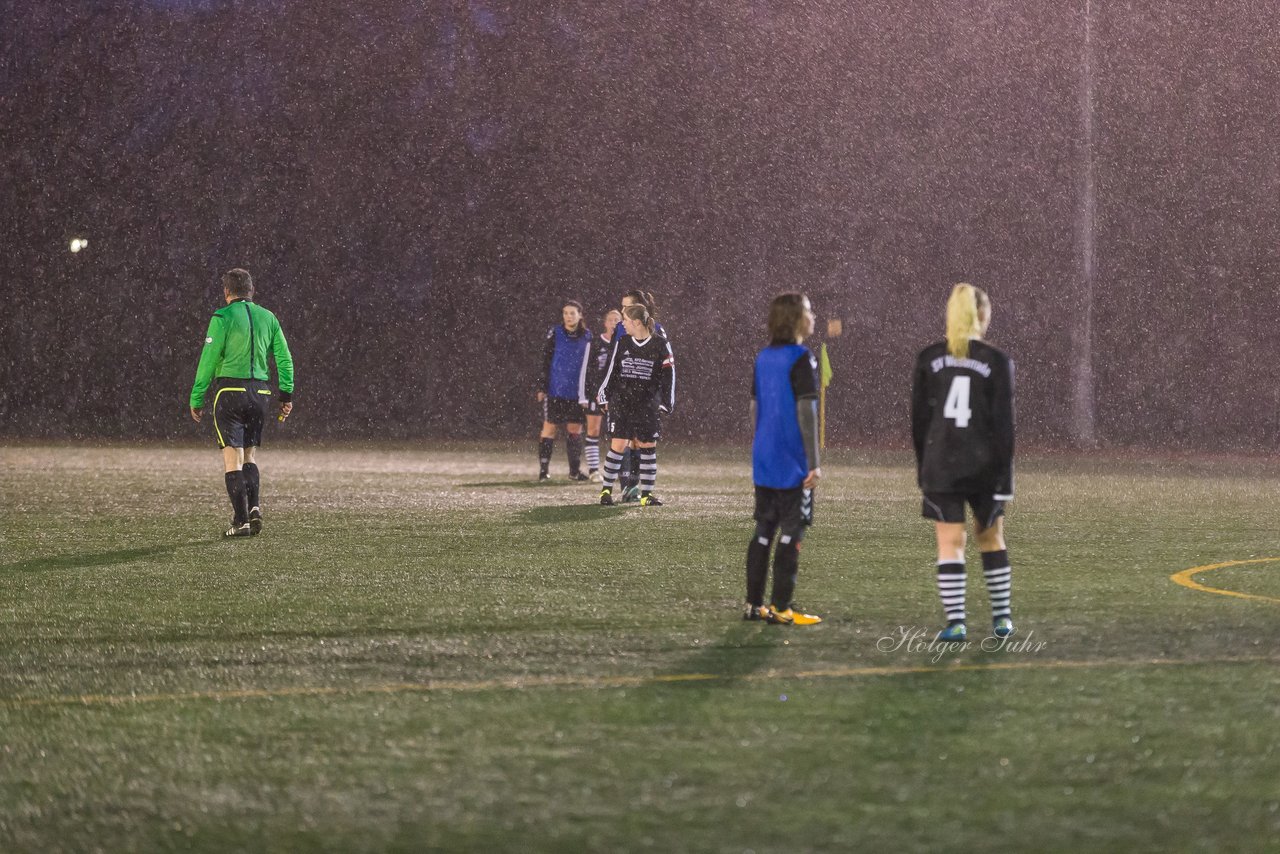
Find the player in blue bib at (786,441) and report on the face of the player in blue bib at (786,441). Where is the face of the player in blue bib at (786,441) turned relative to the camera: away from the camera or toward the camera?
away from the camera

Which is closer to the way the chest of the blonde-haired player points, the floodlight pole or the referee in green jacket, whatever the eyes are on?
the floodlight pole

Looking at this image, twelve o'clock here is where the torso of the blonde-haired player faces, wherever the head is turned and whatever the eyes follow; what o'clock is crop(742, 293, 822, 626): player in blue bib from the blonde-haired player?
The player in blue bib is roughly at 10 o'clock from the blonde-haired player.

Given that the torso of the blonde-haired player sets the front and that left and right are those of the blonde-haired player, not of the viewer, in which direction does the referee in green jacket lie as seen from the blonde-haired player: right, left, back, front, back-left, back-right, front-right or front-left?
front-left

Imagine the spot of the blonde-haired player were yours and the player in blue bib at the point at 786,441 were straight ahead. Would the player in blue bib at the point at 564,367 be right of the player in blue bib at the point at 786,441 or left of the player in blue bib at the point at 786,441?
right

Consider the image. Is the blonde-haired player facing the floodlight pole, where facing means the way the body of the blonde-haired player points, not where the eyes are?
yes

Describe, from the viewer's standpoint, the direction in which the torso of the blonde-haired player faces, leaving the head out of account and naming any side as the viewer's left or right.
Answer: facing away from the viewer
